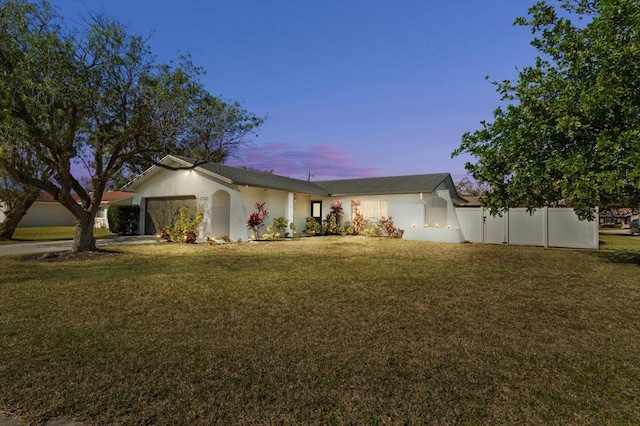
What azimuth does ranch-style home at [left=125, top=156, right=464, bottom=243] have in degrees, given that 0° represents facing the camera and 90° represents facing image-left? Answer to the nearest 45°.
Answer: approximately 45°

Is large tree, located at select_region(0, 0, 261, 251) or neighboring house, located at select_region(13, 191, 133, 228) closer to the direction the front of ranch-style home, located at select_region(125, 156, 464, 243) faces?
the large tree

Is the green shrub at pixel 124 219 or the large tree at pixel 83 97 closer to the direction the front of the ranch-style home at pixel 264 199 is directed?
the large tree

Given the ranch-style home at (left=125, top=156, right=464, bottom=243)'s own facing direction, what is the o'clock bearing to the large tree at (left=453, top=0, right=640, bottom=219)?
The large tree is roughly at 9 o'clock from the ranch-style home.

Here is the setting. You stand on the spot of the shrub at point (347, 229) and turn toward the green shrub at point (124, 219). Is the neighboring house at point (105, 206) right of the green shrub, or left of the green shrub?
right

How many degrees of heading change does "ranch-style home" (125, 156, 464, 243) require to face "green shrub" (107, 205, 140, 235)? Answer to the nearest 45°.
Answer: approximately 45° to its right

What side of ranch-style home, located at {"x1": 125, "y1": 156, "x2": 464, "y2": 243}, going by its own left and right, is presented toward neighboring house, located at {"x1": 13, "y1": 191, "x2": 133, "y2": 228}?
right
